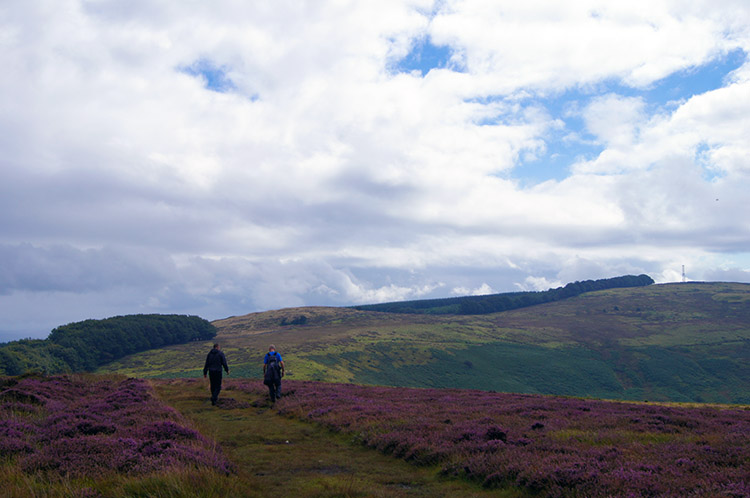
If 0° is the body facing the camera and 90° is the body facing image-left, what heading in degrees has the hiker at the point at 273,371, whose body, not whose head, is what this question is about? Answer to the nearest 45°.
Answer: approximately 180°

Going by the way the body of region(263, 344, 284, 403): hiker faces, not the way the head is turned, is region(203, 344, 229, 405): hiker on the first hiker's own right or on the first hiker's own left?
on the first hiker's own left
